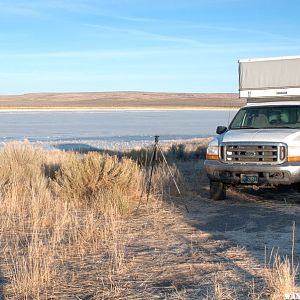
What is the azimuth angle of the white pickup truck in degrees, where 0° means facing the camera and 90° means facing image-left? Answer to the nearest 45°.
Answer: approximately 0°
